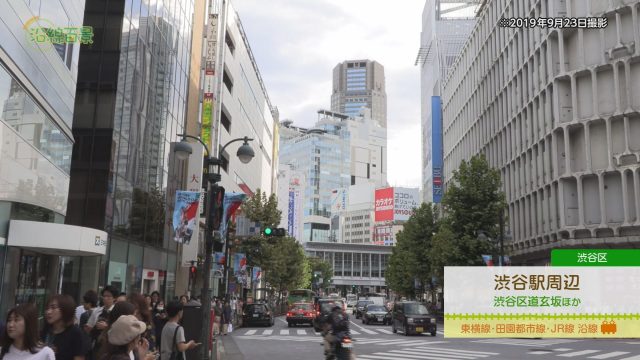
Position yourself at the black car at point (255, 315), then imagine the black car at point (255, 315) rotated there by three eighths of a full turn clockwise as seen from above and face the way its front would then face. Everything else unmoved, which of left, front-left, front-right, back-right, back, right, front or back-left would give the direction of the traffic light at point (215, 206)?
front-right

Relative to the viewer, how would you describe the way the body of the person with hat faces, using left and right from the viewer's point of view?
facing to the right of the viewer

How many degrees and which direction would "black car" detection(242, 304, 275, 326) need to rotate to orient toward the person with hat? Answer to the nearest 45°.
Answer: approximately 180°

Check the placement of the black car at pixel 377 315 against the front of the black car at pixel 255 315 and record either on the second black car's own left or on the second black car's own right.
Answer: on the second black car's own right

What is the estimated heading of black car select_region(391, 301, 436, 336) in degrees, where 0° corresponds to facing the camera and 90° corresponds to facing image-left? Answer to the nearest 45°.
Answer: approximately 315°

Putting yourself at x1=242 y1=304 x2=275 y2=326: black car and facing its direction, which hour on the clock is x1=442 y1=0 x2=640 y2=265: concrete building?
The concrete building is roughly at 3 o'clock from the black car.

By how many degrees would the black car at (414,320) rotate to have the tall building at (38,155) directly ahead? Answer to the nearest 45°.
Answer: approximately 90° to its right

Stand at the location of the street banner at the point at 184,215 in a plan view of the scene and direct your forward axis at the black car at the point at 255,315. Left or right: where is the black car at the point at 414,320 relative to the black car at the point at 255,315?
right

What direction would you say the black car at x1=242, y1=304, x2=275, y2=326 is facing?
away from the camera

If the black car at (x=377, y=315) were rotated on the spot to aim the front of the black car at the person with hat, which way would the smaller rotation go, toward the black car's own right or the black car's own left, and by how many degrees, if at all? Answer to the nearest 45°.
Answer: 0° — it already faces them

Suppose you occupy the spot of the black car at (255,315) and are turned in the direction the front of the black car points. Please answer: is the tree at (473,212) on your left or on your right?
on your right

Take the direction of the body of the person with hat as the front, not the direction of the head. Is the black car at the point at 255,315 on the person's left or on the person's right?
on the person's left

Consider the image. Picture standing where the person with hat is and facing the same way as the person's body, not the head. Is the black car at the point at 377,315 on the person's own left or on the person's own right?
on the person's own left
